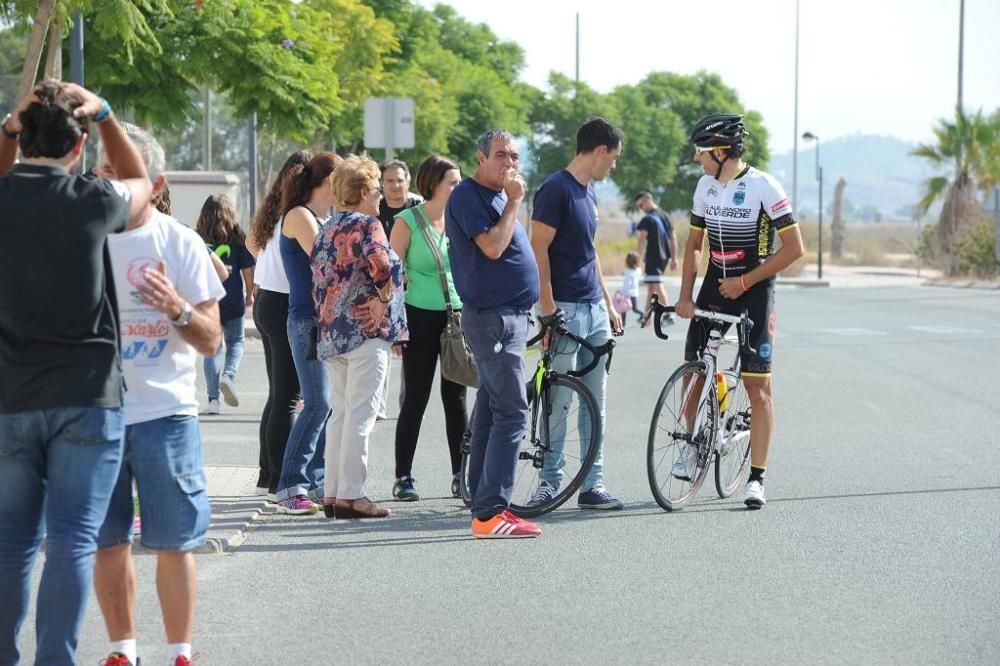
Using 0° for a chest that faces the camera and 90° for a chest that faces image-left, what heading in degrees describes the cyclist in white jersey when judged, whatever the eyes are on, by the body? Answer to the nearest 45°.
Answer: approximately 45°

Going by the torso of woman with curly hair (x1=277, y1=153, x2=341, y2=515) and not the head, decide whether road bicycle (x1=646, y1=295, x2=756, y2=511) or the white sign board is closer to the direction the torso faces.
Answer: the road bicycle

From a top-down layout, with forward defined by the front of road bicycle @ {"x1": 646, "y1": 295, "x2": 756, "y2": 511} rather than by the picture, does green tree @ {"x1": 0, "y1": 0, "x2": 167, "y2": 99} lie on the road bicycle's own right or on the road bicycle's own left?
on the road bicycle's own right

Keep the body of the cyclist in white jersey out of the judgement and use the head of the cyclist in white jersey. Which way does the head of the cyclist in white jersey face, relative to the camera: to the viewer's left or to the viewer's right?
to the viewer's left

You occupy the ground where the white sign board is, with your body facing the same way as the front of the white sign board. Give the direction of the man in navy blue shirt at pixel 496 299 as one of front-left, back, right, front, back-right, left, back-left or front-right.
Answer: back

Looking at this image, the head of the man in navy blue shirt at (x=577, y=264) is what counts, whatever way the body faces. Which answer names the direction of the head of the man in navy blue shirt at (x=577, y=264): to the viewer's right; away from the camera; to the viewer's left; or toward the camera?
to the viewer's right

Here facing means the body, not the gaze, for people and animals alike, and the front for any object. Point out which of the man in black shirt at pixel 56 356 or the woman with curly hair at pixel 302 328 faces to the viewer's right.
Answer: the woman with curly hair

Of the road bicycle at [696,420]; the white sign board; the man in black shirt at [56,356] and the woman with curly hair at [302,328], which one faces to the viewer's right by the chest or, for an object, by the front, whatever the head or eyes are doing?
the woman with curly hair

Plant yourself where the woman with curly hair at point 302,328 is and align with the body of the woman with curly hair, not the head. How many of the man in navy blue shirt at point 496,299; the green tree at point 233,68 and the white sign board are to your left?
2

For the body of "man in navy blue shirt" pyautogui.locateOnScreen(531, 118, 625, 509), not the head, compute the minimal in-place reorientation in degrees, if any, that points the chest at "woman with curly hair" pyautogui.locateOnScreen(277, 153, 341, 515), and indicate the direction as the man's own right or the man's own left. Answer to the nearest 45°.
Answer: approximately 135° to the man's own right

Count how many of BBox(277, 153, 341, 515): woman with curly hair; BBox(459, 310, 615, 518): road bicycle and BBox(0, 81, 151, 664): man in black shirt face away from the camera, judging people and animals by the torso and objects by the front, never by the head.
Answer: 1

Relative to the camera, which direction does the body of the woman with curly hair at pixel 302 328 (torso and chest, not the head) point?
to the viewer's right
